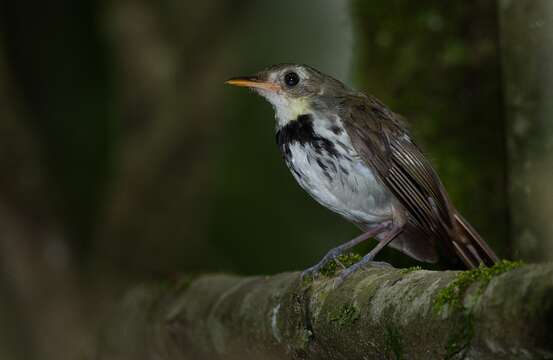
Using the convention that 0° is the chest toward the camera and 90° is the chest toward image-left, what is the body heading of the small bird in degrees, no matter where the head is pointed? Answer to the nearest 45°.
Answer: approximately 90°
